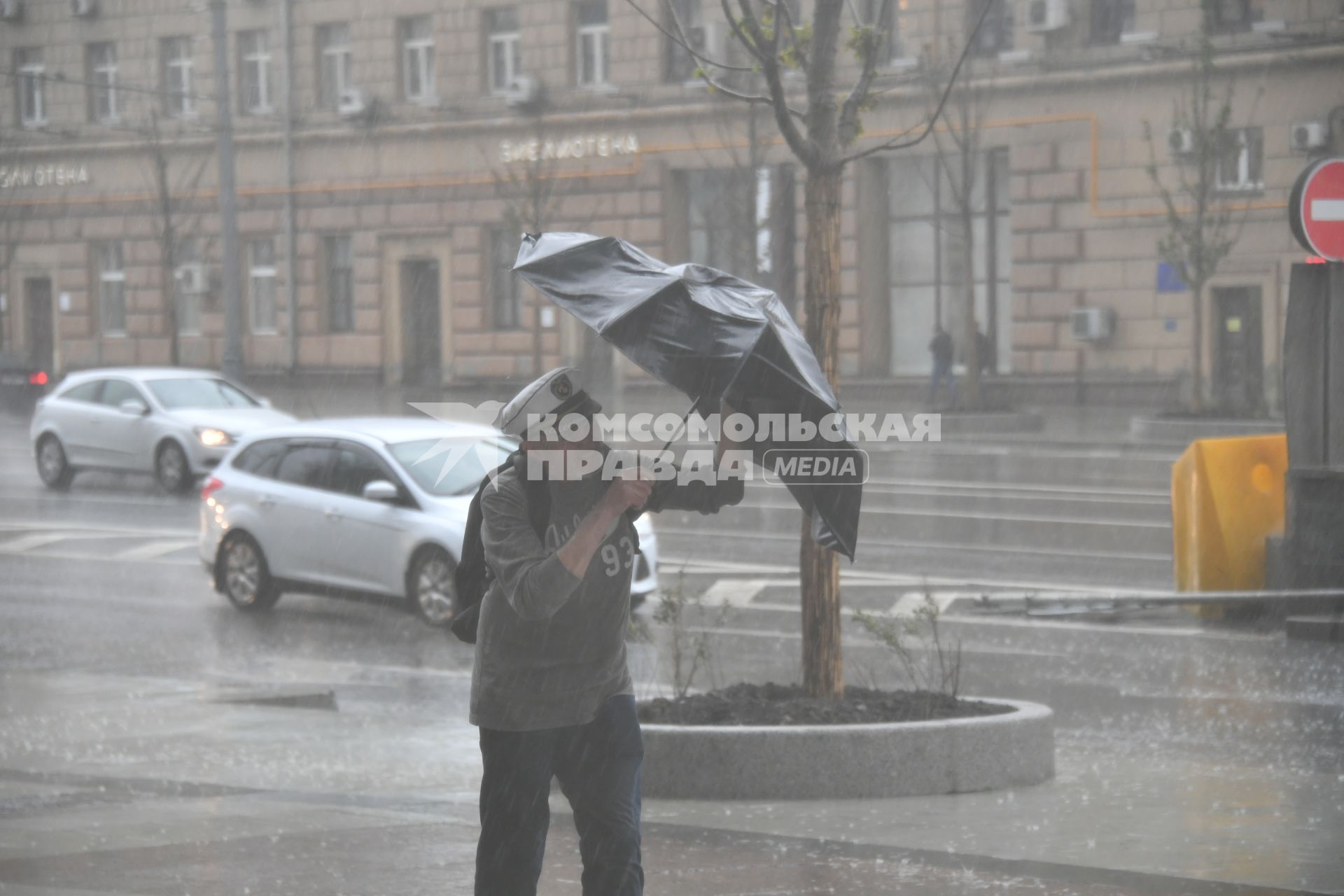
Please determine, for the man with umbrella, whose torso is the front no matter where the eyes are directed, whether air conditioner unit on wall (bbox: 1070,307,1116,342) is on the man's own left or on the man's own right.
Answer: on the man's own left

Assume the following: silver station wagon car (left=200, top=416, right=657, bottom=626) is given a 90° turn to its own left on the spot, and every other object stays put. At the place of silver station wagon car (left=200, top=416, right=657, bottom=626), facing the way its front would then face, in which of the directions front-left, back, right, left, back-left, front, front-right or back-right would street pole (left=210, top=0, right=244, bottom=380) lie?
front-left

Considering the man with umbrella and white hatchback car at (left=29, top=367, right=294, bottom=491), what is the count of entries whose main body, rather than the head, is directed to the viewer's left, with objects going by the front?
0

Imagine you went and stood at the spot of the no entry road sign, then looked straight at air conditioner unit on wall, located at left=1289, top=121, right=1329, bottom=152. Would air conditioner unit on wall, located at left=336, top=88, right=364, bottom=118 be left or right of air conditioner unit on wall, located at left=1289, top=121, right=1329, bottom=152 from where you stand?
left

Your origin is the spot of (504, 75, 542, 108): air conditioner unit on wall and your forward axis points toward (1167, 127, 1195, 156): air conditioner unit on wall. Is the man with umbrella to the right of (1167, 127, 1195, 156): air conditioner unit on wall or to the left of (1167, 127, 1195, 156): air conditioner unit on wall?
right

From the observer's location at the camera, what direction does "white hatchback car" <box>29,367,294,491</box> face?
facing the viewer and to the right of the viewer

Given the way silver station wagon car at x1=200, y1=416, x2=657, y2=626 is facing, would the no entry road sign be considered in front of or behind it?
in front

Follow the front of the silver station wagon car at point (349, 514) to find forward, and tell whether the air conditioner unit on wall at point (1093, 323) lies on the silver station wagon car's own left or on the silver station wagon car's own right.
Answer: on the silver station wagon car's own left

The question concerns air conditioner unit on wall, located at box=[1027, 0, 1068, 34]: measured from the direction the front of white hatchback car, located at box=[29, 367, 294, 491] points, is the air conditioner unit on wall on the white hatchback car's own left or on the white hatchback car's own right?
on the white hatchback car's own left

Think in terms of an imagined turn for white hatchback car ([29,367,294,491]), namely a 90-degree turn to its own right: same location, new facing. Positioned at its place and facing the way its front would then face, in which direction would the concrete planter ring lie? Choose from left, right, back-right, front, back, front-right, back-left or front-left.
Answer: front-left
